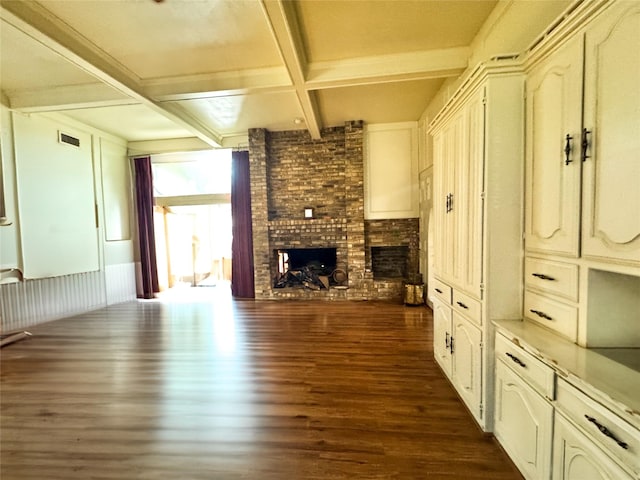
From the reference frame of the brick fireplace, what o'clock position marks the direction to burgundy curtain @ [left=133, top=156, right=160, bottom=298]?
The burgundy curtain is roughly at 3 o'clock from the brick fireplace.

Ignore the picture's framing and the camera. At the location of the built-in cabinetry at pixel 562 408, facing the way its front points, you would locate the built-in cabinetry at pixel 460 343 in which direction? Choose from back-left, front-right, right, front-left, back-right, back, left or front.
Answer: right

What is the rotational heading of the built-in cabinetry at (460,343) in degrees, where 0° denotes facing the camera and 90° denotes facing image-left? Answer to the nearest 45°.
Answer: approximately 45°

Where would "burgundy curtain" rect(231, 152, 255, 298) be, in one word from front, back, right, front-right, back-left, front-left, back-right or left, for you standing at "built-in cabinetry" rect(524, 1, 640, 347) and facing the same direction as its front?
front-right

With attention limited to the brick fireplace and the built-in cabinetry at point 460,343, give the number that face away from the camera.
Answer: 0

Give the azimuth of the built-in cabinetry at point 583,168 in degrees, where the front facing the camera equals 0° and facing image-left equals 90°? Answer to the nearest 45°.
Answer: approximately 45°

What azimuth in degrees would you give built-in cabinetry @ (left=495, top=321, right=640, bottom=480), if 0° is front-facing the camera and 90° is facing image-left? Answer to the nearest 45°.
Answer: approximately 45°
